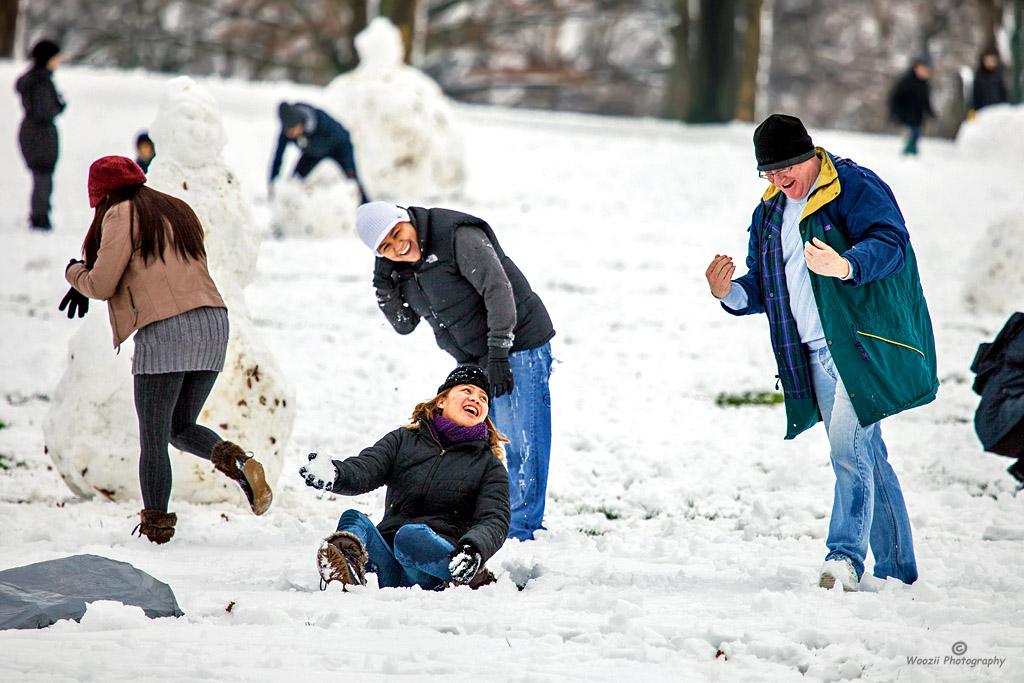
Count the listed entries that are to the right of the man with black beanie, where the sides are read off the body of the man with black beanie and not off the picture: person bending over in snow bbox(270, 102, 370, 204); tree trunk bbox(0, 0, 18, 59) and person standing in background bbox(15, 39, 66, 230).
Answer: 3

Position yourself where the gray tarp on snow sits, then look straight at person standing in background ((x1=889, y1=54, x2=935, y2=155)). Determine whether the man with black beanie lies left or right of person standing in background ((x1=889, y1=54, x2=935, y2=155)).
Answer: right

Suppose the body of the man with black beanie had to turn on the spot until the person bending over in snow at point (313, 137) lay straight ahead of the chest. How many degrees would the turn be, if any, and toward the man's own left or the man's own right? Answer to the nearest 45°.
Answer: approximately 90° to the man's own right

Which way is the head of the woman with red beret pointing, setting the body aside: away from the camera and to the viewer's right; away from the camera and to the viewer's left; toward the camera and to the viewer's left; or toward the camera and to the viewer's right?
away from the camera and to the viewer's left

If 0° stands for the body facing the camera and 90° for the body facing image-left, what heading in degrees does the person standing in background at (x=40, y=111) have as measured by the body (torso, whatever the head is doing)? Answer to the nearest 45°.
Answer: approximately 270°

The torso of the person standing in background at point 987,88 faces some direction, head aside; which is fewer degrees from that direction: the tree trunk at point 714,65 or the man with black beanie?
the man with black beanie
